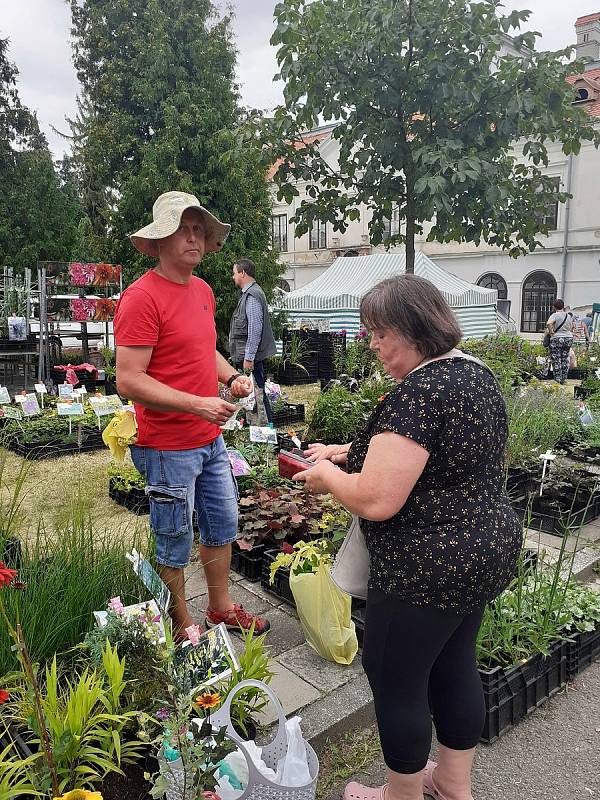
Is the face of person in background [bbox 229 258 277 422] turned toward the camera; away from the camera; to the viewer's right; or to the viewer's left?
to the viewer's left

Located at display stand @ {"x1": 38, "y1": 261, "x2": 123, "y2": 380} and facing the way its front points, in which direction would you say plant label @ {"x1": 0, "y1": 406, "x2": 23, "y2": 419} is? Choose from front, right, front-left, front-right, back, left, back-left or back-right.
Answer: front

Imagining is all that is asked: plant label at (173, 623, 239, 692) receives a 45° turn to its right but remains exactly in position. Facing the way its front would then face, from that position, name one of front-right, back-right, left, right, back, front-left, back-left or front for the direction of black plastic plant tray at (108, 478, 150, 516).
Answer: back-right

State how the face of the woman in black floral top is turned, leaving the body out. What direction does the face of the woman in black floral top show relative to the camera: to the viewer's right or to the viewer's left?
to the viewer's left

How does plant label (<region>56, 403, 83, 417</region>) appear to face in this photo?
toward the camera

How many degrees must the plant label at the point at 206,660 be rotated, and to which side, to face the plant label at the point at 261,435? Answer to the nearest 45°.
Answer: approximately 180°

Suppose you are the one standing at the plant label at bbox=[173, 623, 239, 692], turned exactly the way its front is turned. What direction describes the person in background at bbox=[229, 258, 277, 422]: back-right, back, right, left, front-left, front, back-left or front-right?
back

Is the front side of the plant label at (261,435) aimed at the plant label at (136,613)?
yes

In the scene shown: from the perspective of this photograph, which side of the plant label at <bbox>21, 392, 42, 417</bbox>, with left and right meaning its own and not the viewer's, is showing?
front

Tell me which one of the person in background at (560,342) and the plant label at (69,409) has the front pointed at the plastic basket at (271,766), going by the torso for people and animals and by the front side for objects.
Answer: the plant label

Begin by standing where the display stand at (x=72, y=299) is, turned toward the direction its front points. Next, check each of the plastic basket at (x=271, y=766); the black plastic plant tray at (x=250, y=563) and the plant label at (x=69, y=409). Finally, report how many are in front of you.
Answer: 3

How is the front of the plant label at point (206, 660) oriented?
toward the camera

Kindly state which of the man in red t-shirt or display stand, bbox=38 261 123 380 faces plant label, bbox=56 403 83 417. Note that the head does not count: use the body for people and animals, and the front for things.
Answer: the display stand

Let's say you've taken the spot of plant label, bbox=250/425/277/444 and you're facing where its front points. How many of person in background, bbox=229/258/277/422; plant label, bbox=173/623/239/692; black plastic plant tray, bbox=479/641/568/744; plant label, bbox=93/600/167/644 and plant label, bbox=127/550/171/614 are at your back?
1
